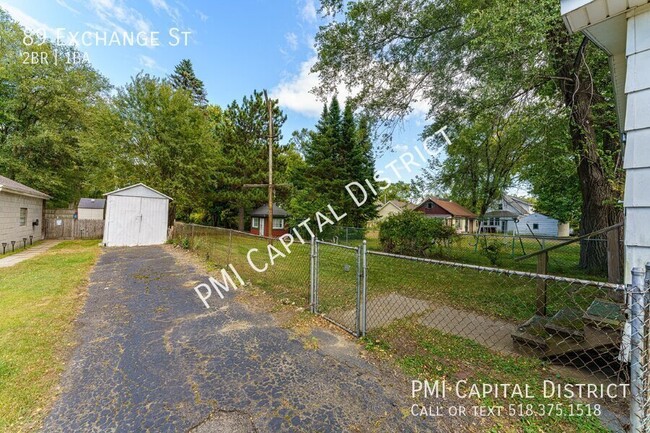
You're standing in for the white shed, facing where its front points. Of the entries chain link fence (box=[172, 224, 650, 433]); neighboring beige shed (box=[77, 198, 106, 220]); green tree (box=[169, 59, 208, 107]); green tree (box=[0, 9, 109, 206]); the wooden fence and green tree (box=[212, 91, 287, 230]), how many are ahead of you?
1

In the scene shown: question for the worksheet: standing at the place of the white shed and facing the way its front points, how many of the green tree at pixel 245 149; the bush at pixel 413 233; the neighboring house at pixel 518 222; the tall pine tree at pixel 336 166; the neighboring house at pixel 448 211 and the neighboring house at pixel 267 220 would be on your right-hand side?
0

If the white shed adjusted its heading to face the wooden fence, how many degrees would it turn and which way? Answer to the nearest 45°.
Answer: approximately 135° to its right

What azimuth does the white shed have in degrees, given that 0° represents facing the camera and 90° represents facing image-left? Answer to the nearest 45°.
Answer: approximately 0°

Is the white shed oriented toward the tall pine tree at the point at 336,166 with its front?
no

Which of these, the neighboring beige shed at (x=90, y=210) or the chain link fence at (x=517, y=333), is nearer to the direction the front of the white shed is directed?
the chain link fence

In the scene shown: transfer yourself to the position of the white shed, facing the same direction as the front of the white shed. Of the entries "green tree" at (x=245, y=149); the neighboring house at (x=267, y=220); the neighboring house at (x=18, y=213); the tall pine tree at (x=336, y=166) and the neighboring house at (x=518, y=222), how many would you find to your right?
1

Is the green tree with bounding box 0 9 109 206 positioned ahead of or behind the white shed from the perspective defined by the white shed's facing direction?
behind

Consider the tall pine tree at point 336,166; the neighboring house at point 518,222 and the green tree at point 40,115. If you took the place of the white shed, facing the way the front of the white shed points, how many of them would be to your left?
2

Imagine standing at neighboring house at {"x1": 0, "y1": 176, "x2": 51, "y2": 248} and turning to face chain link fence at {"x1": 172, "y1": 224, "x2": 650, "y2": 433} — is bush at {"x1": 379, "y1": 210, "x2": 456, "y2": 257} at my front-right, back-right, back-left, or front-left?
front-left

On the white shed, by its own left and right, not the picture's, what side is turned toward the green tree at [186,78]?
back

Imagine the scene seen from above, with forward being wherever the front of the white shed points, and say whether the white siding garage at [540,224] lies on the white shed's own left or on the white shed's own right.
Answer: on the white shed's own left

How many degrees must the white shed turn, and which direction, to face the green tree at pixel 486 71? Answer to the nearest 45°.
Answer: approximately 45° to its left

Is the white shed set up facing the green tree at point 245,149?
no
